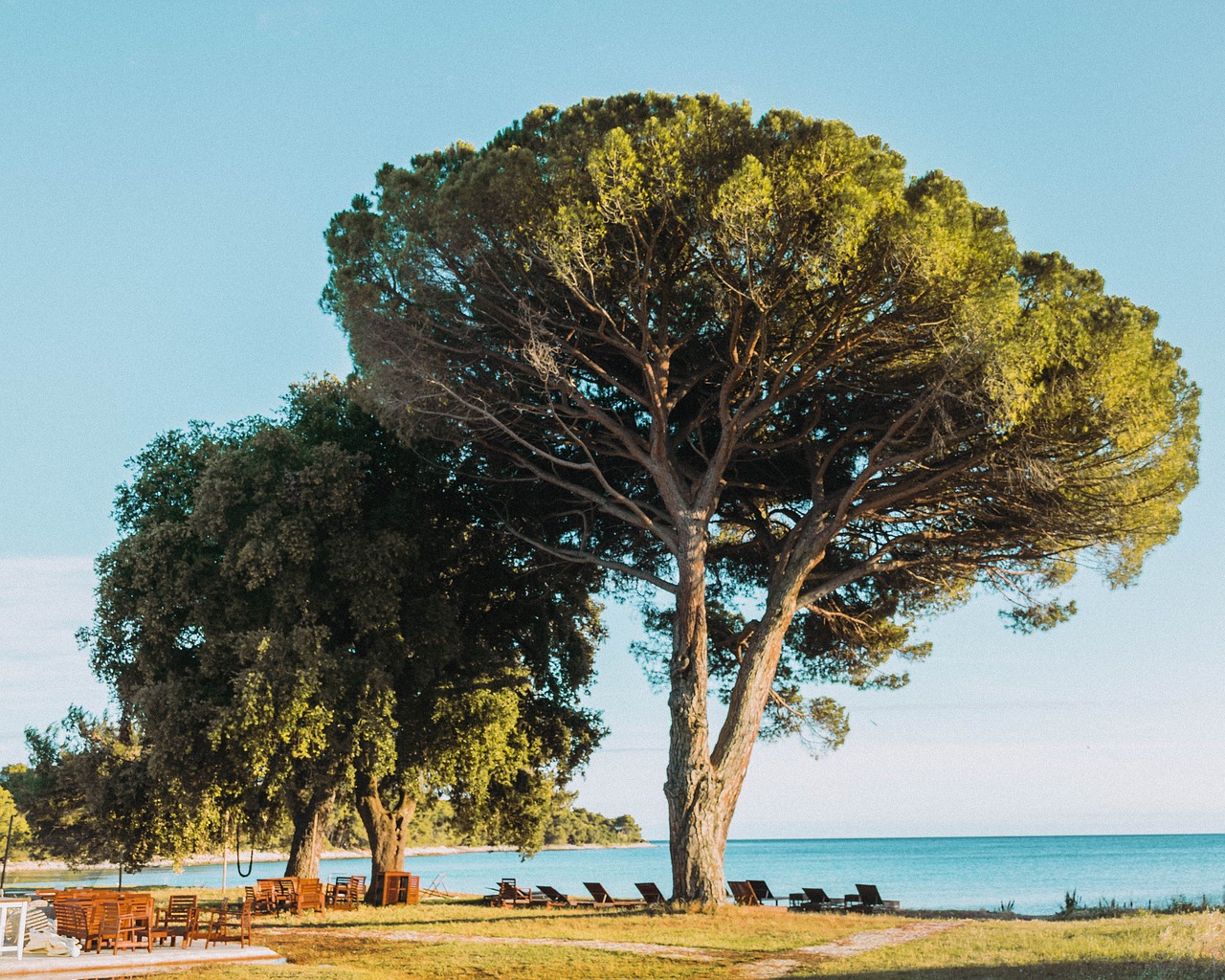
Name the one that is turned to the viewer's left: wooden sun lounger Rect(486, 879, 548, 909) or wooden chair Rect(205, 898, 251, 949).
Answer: the wooden chair

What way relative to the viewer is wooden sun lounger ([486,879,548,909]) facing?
to the viewer's right

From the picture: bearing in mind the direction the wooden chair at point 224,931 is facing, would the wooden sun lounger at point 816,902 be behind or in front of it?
behind

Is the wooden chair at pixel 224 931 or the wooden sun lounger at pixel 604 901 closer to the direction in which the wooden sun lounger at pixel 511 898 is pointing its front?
the wooden sun lounger
